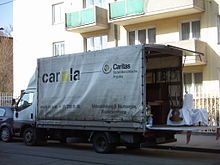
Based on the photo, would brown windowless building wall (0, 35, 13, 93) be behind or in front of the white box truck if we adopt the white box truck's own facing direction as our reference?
in front

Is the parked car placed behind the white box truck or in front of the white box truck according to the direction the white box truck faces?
in front

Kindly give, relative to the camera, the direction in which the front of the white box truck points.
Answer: facing away from the viewer and to the left of the viewer

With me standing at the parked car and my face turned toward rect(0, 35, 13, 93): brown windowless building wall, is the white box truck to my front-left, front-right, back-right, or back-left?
back-right
